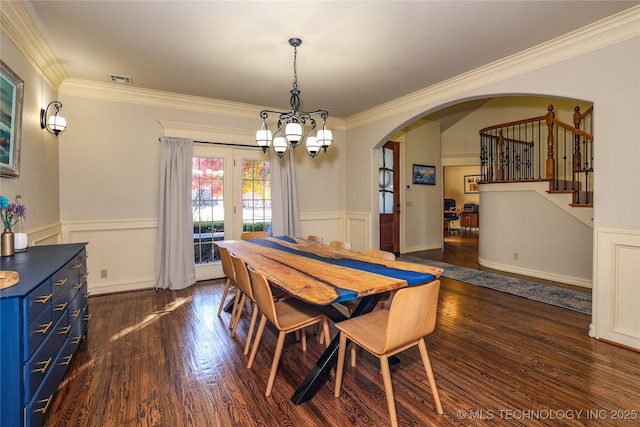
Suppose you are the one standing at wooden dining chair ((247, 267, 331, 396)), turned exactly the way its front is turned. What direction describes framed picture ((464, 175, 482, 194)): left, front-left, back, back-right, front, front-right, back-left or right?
front

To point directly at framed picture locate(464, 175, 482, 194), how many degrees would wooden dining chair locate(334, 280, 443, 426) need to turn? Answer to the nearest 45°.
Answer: approximately 45° to its right

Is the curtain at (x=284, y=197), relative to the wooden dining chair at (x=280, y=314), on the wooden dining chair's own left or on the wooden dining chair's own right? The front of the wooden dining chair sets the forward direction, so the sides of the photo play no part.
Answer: on the wooden dining chair's own left

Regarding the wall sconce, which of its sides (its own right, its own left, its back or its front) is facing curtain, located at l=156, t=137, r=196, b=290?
front

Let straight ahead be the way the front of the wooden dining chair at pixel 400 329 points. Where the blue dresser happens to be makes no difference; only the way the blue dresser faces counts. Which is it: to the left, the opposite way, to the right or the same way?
to the right

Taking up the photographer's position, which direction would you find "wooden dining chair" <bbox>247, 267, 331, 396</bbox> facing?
facing away from the viewer and to the right of the viewer

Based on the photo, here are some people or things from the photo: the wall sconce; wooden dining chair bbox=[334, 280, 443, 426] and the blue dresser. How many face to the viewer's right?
2

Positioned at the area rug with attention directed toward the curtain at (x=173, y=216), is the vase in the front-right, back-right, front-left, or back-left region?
front-left

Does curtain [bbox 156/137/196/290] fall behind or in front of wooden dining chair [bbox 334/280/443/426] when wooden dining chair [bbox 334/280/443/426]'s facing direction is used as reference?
in front

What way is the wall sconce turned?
to the viewer's right

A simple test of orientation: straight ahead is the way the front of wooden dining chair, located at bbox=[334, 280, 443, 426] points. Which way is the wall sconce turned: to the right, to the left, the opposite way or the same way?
to the right

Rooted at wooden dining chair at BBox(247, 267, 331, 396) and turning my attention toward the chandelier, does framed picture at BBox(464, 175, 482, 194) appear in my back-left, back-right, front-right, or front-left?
front-right

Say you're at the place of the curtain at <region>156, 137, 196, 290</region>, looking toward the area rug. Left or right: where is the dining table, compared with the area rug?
right

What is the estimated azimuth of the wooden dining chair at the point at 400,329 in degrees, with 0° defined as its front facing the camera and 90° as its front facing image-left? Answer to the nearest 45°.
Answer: approximately 135°

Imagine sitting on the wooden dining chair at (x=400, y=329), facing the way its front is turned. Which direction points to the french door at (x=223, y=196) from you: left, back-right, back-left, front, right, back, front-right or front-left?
front

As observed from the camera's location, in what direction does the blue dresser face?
facing to the right of the viewer

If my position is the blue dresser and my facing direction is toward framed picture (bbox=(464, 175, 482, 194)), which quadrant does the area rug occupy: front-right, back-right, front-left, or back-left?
front-right
